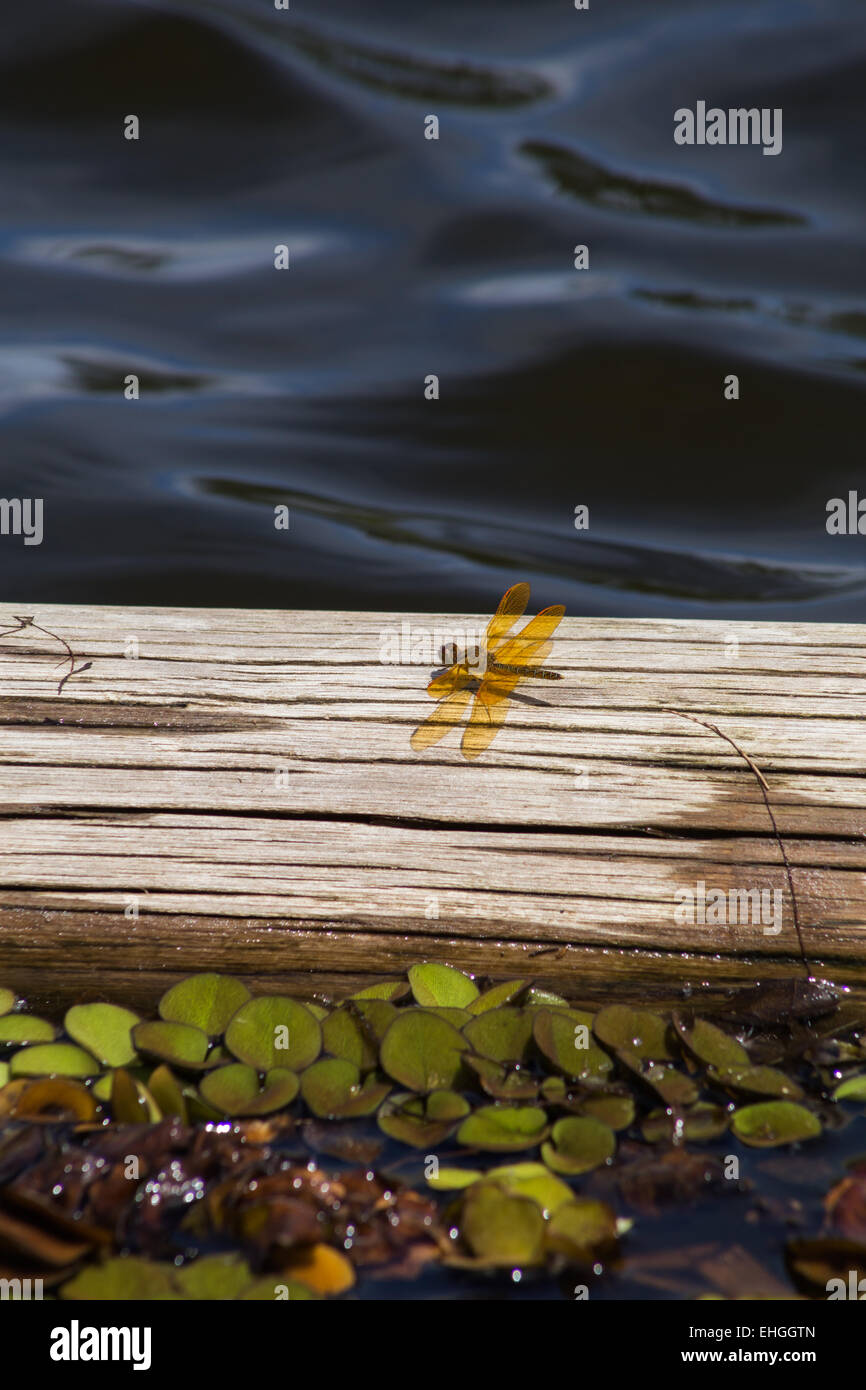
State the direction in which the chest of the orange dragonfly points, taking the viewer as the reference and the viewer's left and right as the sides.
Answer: facing to the left of the viewer

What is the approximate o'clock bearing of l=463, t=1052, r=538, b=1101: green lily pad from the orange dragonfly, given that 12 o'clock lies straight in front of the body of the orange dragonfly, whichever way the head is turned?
The green lily pad is roughly at 9 o'clock from the orange dragonfly.

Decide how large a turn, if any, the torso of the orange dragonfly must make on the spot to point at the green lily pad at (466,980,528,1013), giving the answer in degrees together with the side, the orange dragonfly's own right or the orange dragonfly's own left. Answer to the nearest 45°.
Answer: approximately 90° to the orange dragonfly's own left

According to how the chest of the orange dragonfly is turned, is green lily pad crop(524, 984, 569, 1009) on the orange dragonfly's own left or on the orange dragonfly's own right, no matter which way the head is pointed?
on the orange dragonfly's own left

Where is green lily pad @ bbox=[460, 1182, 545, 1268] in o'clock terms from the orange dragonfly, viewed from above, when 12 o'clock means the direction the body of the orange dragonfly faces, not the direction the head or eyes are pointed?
The green lily pad is roughly at 9 o'clock from the orange dragonfly.

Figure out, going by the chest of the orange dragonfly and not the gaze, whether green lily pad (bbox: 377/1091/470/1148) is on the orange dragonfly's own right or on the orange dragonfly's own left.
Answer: on the orange dragonfly's own left

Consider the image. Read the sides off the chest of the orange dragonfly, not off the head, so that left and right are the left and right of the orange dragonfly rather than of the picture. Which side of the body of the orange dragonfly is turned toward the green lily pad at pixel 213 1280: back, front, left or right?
left

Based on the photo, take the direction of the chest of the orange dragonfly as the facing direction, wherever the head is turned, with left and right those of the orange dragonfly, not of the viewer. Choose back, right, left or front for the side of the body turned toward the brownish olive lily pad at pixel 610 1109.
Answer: left

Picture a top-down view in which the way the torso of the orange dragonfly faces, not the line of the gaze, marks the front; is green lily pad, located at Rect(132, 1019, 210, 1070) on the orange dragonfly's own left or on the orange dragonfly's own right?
on the orange dragonfly's own left
